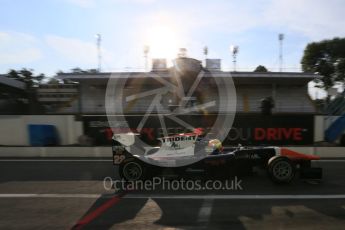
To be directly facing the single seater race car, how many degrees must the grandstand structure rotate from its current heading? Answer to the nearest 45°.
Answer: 0° — it already faces it

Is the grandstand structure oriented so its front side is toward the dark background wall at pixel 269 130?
yes

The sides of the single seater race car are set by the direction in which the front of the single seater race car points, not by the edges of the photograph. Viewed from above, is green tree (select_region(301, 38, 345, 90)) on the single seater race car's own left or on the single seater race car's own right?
on the single seater race car's own left

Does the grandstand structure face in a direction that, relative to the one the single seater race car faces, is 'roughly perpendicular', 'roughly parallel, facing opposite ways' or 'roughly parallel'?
roughly perpendicular

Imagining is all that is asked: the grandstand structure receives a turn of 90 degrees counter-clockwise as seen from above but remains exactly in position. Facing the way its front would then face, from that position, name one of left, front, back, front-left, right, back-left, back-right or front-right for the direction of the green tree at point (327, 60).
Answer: front-left

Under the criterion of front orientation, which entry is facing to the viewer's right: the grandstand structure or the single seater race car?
the single seater race car

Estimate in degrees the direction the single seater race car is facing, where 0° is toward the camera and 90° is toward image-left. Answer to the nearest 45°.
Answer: approximately 270°

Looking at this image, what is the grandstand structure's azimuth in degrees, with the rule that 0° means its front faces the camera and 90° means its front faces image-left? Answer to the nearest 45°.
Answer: approximately 0°

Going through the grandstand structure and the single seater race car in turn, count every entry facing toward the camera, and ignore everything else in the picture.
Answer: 1
